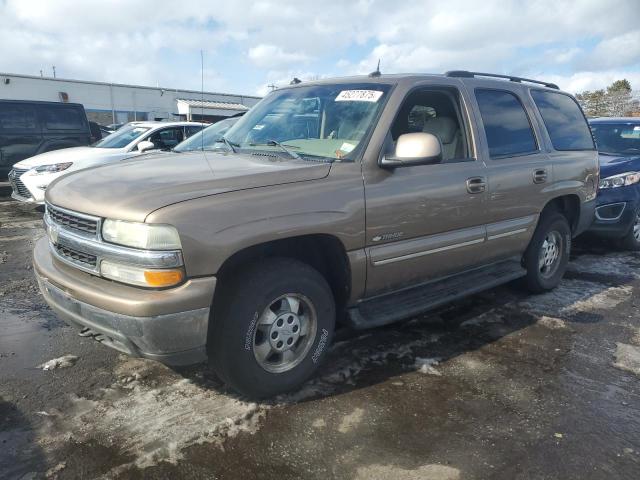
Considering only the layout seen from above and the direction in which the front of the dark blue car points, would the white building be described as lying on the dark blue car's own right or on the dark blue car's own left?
on the dark blue car's own right

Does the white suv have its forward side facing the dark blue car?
no

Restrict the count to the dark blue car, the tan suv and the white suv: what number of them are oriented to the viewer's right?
0

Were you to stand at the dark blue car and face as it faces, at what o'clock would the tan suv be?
The tan suv is roughly at 11 o'clock from the dark blue car.

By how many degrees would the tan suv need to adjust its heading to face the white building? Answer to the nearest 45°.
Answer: approximately 90° to its right

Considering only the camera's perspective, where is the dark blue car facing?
facing the viewer and to the left of the viewer

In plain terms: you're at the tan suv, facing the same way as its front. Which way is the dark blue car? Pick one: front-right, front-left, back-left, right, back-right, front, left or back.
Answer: back

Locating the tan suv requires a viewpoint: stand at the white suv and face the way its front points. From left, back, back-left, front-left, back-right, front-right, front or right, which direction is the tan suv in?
front-left

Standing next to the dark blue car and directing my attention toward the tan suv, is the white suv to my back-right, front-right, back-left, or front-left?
front-right

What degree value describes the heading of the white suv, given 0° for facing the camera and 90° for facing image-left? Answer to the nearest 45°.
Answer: approximately 45°

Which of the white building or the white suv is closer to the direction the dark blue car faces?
the white suv

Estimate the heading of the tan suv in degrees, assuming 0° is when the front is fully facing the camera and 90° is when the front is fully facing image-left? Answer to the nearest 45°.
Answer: approximately 45°

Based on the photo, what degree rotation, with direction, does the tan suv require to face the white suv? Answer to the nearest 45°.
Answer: approximately 90° to its right

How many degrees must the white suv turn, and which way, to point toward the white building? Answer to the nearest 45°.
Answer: approximately 135° to its right
